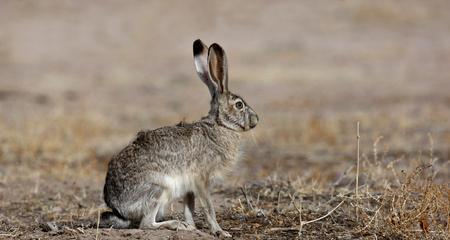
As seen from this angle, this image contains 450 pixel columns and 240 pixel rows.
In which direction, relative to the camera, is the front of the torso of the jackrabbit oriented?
to the viewer's right
